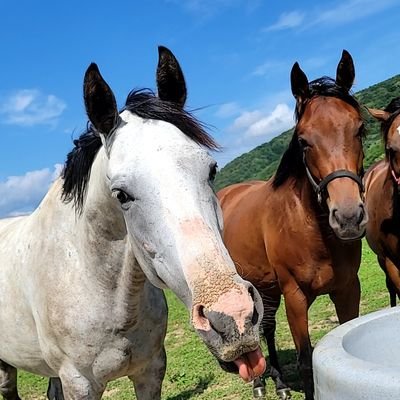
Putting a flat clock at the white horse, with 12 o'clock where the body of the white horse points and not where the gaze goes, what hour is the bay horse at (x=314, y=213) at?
The bay horse is roughly at 9 o'clock from the white horse.

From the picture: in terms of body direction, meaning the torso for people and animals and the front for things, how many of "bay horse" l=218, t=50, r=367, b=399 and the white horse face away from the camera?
0

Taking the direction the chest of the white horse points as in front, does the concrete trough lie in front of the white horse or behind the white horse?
in front

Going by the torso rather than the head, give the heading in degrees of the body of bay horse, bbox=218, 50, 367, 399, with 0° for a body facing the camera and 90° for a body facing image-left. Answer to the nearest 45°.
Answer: approximately 315°

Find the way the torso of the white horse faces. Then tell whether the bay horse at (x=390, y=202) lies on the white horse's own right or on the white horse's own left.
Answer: on the white horse's own left

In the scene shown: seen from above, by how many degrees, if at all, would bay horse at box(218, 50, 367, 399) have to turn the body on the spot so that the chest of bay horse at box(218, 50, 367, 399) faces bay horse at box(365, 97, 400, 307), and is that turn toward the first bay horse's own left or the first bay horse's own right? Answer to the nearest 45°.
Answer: approximately 90° to the first bay horse's own left

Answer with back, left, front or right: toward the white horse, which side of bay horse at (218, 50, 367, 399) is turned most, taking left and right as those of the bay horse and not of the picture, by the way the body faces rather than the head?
right
